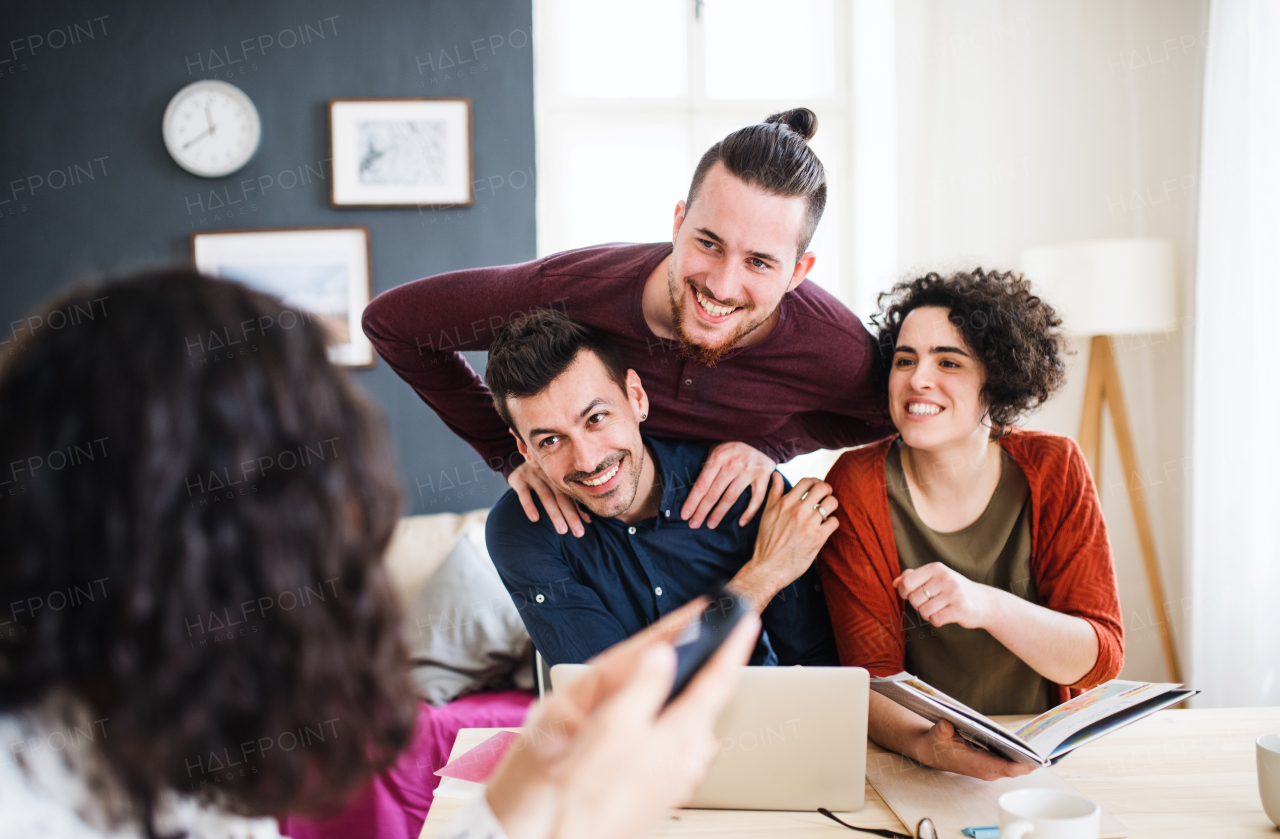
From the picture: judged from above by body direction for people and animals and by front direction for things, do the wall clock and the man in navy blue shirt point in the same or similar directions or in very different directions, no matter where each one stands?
same or similar directions

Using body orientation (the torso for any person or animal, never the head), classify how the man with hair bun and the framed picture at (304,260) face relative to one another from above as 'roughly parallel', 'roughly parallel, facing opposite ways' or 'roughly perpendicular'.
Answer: roughly parallel

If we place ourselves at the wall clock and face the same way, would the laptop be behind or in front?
in front

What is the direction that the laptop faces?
away from the camera

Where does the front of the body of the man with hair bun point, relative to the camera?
toward the camera

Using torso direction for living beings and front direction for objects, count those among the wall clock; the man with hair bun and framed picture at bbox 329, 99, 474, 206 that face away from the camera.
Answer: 0

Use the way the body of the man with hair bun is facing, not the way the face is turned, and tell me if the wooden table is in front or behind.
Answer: in front

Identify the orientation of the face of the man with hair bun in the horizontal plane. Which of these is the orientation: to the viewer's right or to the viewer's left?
to the viewer's left

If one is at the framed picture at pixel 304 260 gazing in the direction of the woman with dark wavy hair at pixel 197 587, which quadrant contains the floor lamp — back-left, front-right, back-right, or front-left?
front-left

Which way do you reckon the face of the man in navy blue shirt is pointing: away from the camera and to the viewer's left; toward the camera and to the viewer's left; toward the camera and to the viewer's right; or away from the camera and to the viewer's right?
toward the camera and to the viewer's left

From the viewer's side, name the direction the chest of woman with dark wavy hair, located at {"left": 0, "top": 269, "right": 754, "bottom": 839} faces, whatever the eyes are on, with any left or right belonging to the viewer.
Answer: facing away from the viewer and to the right of the viewer

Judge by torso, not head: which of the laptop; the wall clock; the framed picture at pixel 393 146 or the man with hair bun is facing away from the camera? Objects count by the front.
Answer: the laptop

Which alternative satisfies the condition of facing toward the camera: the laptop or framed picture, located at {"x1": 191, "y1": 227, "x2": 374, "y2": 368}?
the framed picture

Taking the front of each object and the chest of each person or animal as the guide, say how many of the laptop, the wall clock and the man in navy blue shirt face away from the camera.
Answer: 1

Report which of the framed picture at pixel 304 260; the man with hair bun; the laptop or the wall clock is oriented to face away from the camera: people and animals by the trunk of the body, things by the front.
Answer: the laptop

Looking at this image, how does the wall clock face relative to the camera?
toward the camera
